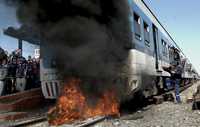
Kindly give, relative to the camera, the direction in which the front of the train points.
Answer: facing the viewer and to the left of the viewer
